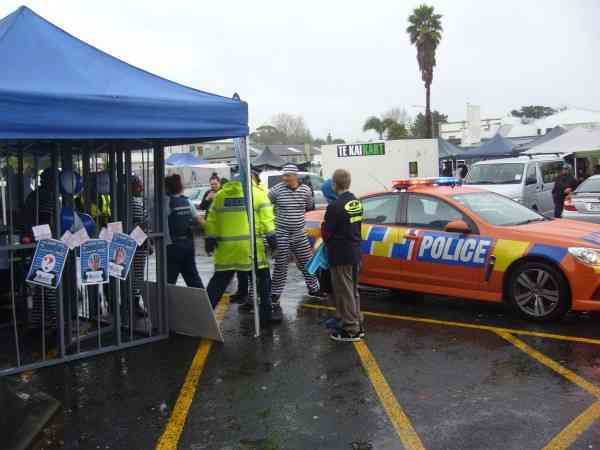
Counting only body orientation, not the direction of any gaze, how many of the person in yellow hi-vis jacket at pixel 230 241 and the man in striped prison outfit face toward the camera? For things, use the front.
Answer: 1

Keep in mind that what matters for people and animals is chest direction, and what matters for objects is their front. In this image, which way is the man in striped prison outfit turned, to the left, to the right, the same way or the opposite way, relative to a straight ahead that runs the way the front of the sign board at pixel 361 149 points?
the same way

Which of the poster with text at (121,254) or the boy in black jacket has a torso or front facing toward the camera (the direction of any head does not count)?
the poster with text

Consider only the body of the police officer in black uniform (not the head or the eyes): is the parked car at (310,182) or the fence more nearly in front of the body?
the parked car

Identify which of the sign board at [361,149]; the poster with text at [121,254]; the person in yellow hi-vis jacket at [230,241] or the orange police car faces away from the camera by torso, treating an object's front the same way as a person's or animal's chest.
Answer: the person in yellow hi-vis jacket

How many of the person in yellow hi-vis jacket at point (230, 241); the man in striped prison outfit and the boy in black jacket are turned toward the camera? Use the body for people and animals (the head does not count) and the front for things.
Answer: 1

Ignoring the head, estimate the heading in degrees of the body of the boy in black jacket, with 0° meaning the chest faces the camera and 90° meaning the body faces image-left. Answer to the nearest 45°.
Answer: approximately 135°

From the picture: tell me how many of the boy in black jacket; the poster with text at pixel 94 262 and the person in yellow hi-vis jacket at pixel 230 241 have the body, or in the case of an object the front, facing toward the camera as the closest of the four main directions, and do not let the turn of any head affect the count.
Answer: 1

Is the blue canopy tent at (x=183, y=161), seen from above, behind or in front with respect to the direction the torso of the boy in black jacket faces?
in front

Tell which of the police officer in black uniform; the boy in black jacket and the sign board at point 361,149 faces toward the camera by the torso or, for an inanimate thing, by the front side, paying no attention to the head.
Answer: the sign board

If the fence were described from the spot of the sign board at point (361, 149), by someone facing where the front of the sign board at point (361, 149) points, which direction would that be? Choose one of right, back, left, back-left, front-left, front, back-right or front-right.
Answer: front

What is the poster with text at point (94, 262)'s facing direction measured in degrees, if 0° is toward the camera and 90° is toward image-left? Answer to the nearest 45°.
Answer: approximately 0°

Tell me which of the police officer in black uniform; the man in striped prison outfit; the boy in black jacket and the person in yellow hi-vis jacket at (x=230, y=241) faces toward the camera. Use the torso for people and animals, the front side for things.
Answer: the man in striped prison outfit

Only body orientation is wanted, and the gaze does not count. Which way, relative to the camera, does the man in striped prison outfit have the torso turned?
toward the camera

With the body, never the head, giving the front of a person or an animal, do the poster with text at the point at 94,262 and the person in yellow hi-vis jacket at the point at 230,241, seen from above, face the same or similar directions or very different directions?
very different directions
